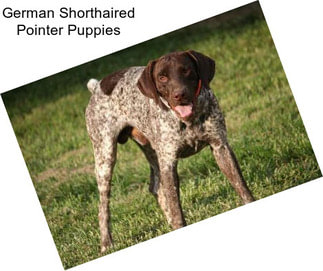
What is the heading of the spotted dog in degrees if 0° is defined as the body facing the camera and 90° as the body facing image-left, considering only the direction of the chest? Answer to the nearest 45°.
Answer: approximately 315°
